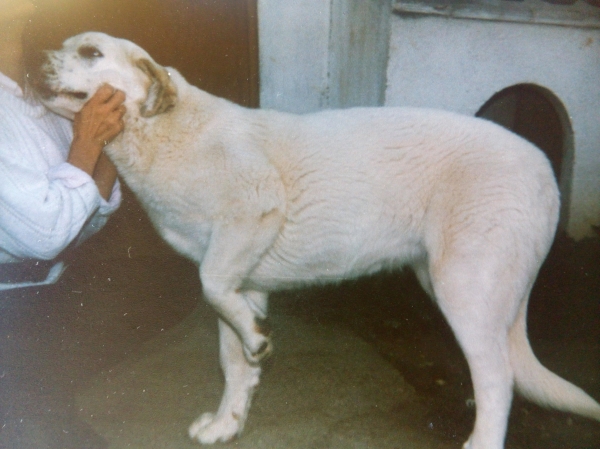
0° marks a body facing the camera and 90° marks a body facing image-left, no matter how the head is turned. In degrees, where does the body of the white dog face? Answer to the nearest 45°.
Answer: approximately 90°
